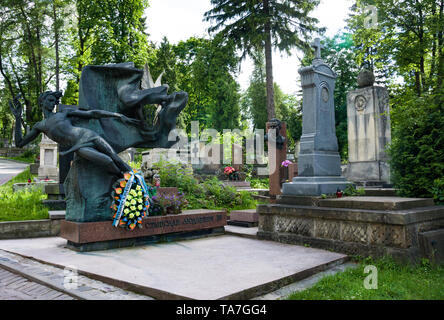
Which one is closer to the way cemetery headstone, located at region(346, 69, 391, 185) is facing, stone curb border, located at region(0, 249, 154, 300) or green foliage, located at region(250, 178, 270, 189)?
the stone curb border

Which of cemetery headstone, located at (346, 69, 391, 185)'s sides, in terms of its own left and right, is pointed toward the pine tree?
right

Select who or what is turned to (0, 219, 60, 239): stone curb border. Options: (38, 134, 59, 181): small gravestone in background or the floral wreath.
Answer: the small gravestone in background

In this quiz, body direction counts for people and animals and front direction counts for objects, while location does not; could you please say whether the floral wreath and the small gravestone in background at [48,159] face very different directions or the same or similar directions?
same or similar directions

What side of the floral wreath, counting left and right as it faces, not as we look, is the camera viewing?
front

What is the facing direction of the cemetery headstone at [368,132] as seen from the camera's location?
facing the viewer and to the left of the viewer

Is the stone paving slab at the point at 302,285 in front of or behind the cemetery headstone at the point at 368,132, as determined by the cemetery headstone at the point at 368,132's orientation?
in front

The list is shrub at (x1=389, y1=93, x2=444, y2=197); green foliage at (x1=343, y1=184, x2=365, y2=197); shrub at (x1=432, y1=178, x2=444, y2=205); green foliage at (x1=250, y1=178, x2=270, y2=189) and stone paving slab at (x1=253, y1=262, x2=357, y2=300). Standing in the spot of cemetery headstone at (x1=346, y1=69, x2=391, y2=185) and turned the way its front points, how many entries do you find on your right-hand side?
1

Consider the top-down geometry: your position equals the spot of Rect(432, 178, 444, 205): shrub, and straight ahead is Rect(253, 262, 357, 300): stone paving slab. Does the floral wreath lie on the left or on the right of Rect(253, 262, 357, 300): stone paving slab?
right

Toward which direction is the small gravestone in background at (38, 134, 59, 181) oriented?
toward the camera

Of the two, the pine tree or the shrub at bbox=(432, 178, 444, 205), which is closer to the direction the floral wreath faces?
the shrub

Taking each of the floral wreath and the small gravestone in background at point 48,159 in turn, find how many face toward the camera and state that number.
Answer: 2

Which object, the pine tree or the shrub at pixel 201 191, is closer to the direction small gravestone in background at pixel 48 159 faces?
the shrub
